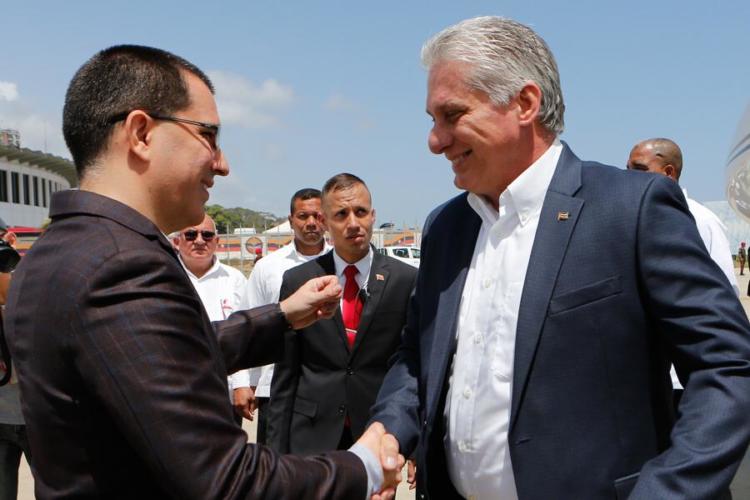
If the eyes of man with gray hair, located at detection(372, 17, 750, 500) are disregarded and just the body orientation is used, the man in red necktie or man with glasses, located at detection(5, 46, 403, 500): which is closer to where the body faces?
the man with glasses

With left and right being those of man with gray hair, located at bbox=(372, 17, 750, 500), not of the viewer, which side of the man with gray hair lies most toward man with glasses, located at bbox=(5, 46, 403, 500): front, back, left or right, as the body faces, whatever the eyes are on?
front

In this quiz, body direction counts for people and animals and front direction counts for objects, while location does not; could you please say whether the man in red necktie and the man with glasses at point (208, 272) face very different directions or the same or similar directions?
same or similar directions

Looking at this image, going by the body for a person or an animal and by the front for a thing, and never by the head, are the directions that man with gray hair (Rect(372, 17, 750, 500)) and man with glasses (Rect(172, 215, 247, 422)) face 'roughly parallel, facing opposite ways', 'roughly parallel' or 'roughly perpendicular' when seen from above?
roughly perpendicular

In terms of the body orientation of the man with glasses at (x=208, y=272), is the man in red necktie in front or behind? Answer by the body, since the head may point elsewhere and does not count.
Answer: in front

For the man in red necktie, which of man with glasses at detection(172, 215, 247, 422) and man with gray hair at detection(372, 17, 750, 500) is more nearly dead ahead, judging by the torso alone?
the man with gray hair

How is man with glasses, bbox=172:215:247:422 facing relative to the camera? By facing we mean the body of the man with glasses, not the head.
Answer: toward the camera

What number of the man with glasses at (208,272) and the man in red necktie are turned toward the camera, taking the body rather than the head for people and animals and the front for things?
2

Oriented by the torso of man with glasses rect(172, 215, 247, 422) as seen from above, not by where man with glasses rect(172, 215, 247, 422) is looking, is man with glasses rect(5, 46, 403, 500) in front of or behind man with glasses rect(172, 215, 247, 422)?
in front

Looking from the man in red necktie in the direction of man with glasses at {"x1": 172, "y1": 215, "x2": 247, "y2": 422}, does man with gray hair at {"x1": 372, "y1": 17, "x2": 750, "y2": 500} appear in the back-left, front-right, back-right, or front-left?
back-left

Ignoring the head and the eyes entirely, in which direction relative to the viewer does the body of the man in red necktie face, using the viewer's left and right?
facing the viewer

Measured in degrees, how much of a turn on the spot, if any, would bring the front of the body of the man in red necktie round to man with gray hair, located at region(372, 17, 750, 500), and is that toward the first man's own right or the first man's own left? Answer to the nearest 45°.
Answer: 0° — they already face them

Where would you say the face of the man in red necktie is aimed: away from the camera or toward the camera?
toward the camera

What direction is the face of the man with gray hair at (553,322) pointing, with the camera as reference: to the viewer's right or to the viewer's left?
to the viewer's left

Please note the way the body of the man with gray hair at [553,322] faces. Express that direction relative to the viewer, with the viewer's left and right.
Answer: facing the viewer and to the left of the viewer

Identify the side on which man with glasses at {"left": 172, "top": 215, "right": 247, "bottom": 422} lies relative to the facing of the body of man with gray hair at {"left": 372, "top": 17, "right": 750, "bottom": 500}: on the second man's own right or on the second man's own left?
on the second man's own right

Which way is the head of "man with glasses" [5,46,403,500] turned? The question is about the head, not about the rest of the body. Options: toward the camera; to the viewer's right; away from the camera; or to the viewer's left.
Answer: to the viewer's right

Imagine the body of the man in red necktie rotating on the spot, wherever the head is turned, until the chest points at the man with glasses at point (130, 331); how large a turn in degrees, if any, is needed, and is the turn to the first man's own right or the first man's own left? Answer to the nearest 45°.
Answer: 0° — they already face them
